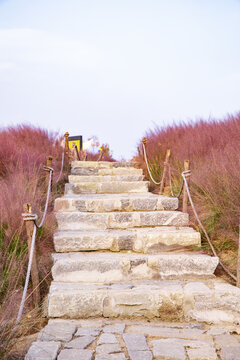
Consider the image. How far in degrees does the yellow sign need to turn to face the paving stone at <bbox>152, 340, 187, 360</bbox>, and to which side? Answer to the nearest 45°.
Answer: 0° — it already faces it

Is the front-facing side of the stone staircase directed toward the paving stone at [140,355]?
yes

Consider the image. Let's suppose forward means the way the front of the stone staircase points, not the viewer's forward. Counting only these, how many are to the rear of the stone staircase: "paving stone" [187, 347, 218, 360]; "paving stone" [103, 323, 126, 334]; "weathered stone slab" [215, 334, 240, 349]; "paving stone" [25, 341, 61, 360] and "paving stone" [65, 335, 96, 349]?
0

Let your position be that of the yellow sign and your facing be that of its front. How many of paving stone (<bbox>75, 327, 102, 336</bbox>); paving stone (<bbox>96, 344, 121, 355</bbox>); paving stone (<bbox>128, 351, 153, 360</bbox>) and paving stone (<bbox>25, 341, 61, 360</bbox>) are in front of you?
4

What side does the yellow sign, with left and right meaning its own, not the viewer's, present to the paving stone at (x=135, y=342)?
front

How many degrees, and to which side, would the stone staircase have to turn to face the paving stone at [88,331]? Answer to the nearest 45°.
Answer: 0° — it already faces it

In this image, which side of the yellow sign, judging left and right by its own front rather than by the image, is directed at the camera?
front

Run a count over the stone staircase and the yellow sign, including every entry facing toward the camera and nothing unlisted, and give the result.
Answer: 2

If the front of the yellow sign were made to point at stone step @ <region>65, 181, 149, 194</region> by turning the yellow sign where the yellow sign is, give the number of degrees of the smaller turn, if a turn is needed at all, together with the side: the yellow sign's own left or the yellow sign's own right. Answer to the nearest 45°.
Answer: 0° — it already faces it

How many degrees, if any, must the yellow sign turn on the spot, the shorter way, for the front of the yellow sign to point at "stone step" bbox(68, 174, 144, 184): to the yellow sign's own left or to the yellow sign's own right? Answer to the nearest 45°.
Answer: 0° — it already faces it

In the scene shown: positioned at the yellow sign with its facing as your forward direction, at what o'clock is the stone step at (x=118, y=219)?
The stone step is roughly at 12 o'clock from the yellow sign.

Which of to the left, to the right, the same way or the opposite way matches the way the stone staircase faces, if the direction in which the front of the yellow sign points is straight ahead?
the same way

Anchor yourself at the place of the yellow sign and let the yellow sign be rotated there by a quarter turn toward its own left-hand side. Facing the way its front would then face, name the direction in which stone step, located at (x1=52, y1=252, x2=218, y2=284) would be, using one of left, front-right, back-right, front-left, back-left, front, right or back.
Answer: right

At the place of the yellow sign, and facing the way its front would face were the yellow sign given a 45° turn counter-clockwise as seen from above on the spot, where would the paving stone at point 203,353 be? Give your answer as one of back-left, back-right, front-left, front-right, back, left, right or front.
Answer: front-right

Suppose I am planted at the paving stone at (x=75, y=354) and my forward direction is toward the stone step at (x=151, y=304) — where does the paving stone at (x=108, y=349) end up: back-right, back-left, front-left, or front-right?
front-right

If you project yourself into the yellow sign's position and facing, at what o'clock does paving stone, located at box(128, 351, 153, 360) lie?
The paving stone is roughly at 12 o'clock from the yellow sign.

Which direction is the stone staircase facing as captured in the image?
toward the camera
